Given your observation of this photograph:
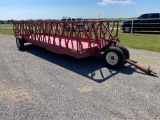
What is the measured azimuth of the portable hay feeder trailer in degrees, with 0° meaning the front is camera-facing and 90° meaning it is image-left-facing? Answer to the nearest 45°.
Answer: approximately 315°
